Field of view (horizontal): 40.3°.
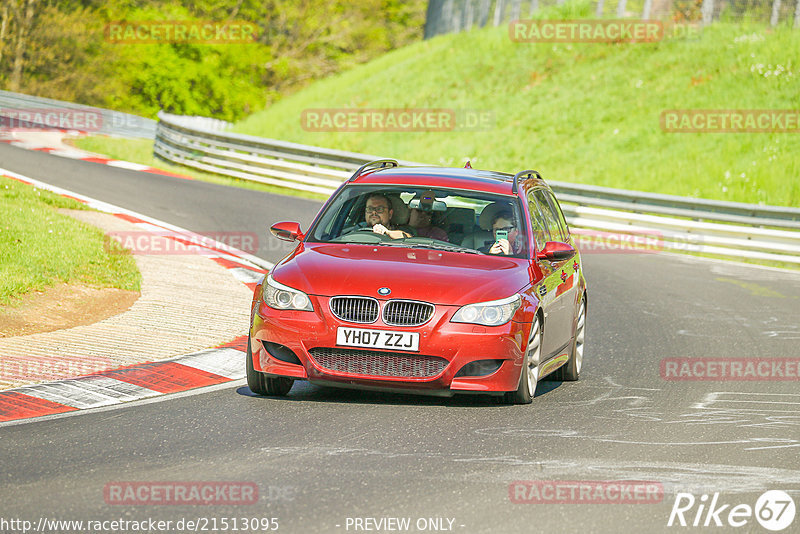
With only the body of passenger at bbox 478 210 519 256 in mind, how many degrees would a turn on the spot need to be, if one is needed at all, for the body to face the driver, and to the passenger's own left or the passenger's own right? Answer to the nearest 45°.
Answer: approximately 90° to the passenger's own right

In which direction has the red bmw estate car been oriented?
toward the camera

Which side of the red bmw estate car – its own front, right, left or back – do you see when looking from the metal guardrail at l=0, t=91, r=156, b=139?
back

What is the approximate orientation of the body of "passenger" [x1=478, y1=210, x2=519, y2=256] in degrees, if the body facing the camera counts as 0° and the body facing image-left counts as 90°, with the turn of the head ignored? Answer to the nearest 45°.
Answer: approximately 0°

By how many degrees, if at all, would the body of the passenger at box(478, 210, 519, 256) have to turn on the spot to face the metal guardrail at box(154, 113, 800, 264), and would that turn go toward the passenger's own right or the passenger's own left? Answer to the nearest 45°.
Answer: approximately 180°

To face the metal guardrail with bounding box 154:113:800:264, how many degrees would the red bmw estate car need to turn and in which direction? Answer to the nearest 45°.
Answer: approximately 180°

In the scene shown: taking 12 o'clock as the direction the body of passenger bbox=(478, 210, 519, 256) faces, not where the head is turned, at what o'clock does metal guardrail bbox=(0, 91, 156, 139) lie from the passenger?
The metal guardrail is roughly at 5 o'clock from the passenger.

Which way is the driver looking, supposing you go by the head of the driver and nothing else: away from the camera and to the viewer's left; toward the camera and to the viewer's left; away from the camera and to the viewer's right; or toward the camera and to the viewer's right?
toward the camera and to the viewer's left
